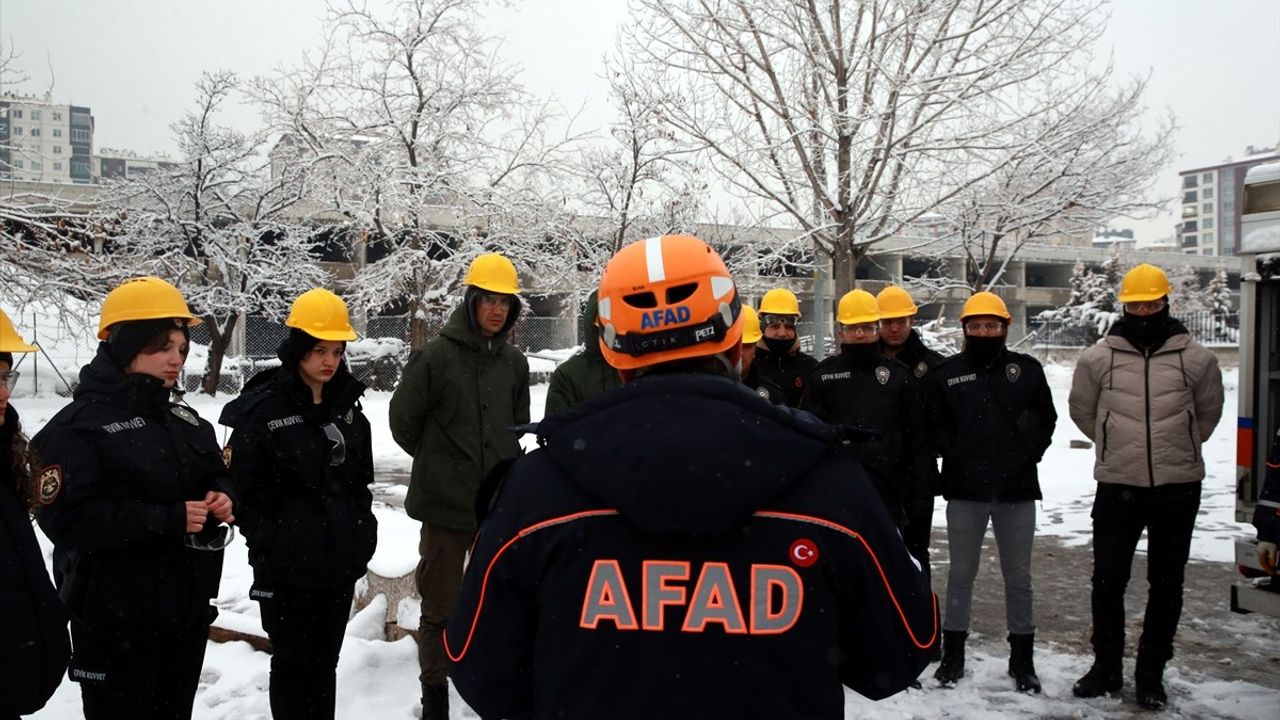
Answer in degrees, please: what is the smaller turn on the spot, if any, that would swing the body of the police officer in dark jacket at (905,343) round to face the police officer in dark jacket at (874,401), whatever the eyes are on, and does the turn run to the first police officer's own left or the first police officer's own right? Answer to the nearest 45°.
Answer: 0° — they already face them

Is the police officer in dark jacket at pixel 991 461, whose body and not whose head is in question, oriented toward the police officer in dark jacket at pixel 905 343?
no

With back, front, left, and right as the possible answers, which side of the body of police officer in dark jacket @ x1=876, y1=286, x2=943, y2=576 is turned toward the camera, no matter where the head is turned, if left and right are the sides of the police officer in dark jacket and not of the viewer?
front

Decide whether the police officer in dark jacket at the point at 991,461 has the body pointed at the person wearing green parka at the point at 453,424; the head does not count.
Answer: no

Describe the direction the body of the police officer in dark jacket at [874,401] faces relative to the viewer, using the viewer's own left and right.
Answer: facing the viewer

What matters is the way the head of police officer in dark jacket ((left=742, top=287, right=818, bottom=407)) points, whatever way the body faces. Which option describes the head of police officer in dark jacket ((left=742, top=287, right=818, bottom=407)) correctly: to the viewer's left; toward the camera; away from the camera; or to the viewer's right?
toward the camera

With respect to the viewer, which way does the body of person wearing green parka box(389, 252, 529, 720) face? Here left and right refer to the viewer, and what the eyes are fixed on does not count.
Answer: facing the viewer and to the right of the viewer

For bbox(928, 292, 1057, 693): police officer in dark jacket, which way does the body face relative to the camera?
toward the camera

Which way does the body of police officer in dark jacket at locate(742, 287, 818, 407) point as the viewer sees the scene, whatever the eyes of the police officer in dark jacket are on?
toward the camera

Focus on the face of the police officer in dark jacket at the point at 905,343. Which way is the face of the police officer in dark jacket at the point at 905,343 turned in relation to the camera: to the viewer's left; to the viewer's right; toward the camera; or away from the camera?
toward the camera
